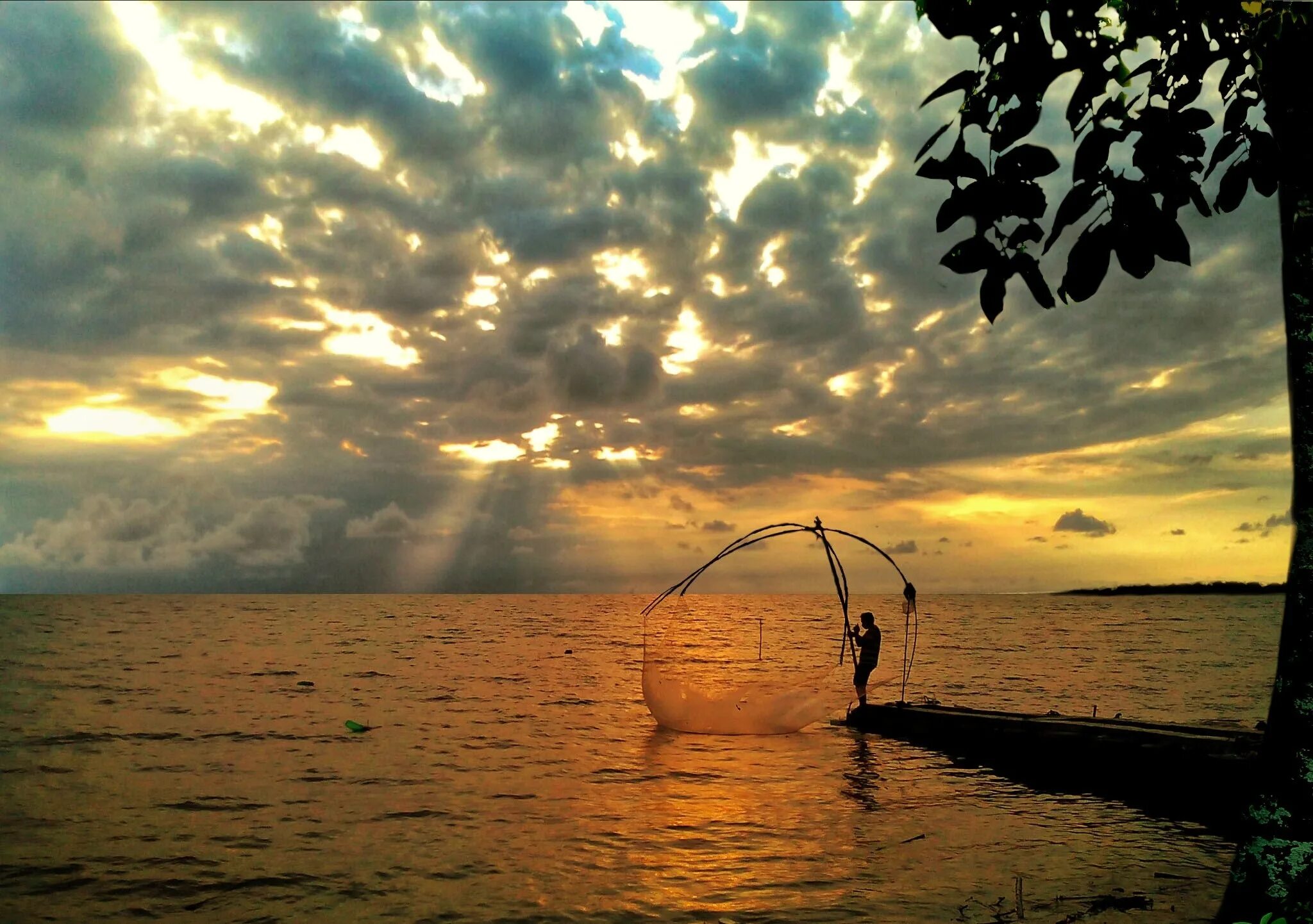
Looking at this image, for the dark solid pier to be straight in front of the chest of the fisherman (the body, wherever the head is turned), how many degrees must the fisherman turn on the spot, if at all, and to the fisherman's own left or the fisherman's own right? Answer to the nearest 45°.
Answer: approximately 135° to the fisherman's own left

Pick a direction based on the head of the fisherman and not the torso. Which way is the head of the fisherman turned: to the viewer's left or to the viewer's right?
to the viewer's left

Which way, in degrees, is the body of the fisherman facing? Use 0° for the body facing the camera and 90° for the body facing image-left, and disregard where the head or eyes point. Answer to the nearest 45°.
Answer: approximately 90°

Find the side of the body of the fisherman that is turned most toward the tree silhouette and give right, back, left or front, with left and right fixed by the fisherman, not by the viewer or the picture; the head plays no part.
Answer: left
